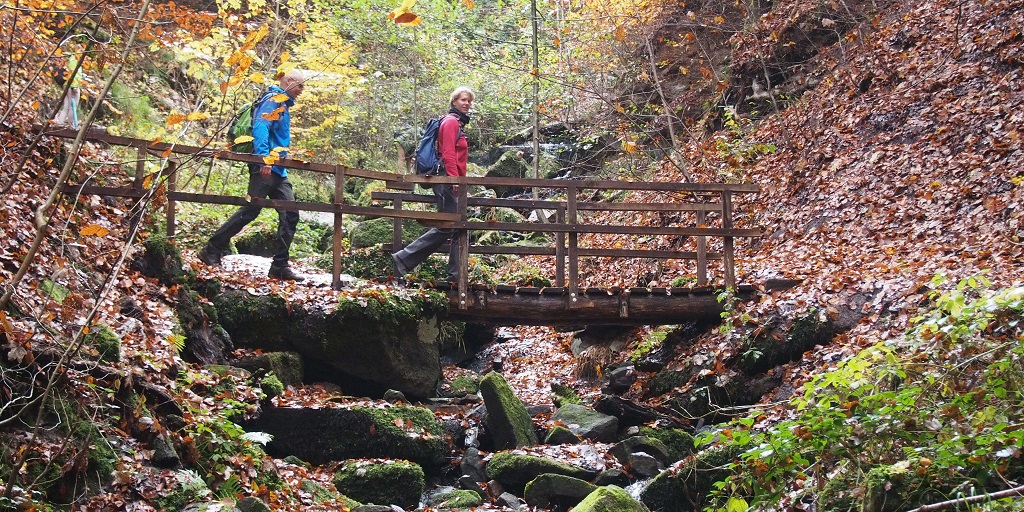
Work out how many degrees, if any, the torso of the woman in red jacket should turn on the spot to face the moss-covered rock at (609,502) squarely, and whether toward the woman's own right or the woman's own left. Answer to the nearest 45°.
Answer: approximately 90° to the woman's own right

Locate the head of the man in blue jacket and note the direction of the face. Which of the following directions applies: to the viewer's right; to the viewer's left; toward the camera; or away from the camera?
to the viewer's right

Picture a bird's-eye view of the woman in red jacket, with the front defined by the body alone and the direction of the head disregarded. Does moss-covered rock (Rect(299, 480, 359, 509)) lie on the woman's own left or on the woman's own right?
on the woman's own right

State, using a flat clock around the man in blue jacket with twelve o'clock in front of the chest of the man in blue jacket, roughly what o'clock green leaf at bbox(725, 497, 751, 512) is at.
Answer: The green leaf is roughly at 2 o'clock from the man in blue jacket.

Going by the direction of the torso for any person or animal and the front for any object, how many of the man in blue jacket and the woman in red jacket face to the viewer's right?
2

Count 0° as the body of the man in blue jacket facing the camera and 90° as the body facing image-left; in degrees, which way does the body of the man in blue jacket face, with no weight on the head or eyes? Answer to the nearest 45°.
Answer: approximately 270°

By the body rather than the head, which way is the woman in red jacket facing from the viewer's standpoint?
to the viewer's right

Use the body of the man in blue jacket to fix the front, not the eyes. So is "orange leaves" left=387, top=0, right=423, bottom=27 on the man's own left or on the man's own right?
on the man's own right

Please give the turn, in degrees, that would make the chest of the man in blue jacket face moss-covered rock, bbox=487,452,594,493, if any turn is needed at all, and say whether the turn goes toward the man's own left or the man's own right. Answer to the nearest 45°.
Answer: approximately 45° to the man's own right
